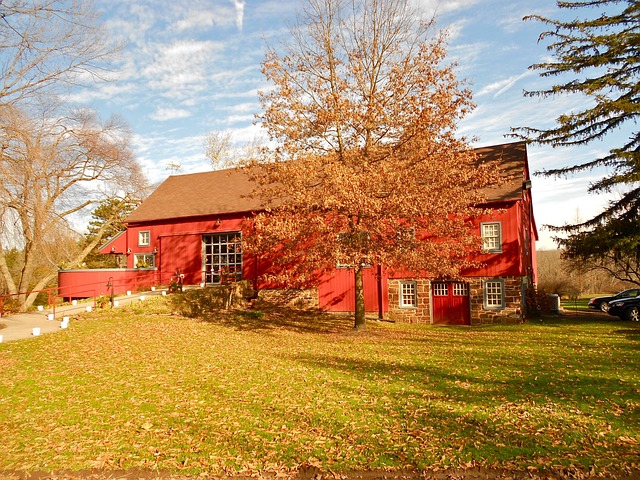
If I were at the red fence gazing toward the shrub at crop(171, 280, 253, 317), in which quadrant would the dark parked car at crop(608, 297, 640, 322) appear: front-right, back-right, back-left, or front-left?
front-left

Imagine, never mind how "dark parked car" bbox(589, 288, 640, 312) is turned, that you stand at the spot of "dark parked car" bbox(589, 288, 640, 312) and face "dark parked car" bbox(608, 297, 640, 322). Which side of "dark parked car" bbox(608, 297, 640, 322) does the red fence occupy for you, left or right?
right

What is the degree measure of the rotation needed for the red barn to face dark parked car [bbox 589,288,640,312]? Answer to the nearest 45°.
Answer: approximately 90° to its left

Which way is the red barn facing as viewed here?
toward the camera

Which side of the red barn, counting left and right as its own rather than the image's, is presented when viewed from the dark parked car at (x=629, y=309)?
left
